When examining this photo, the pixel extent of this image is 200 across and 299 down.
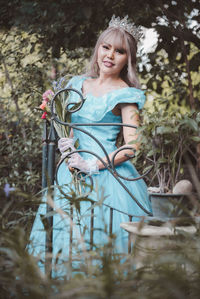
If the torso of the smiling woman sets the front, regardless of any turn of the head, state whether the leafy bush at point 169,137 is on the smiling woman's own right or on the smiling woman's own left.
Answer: on the smiling woman's own left

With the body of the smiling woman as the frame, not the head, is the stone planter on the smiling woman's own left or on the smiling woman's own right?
on the smiling woman's own left
